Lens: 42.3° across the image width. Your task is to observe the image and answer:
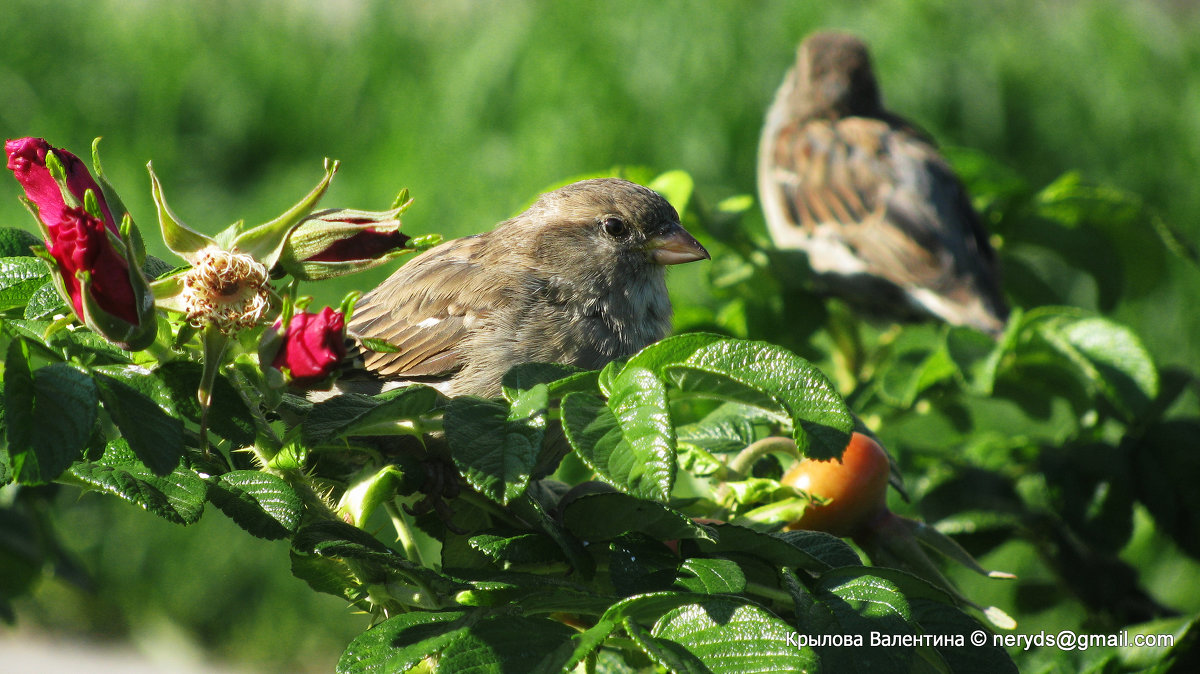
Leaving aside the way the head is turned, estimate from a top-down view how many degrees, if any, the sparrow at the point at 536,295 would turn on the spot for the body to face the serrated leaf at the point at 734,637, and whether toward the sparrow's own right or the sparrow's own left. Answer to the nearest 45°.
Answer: approximately 90° to the sparrow's own right

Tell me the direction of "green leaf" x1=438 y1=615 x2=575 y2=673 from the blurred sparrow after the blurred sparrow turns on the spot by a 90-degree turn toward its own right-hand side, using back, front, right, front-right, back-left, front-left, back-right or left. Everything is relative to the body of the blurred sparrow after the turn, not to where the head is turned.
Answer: back-right

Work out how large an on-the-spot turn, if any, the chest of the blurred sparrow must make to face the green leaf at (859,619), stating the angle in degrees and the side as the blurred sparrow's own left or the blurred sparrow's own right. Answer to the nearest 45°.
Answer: approximately 135° to the blurred sparrow's own left

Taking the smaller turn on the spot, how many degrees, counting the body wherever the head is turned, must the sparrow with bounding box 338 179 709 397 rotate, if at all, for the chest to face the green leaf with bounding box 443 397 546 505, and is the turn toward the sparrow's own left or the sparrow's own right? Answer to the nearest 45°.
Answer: approximately 90° to the sparrow's own right

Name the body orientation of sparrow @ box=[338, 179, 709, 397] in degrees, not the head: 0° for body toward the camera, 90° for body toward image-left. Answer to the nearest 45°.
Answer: approximately 270°

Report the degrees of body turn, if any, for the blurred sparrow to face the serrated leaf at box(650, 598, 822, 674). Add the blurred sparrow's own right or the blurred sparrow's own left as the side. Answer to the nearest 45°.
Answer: approximately 135° to the blurred sparrow's own left

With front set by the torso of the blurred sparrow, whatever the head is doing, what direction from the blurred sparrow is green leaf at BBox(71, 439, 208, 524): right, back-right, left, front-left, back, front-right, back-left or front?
back-left

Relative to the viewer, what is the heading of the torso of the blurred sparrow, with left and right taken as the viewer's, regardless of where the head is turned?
facing away from the viewer and to the left of the viewer

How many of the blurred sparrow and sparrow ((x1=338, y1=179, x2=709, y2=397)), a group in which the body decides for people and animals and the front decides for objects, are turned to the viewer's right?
1
